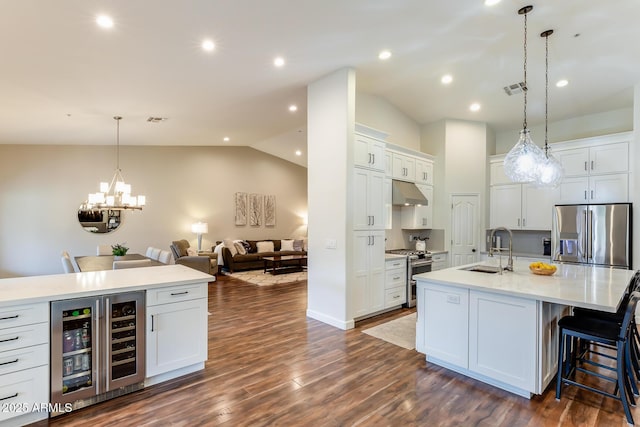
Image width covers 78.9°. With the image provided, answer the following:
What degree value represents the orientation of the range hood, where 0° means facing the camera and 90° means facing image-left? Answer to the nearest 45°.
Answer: approximately 315°

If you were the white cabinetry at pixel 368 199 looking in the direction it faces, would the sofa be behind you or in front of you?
behind

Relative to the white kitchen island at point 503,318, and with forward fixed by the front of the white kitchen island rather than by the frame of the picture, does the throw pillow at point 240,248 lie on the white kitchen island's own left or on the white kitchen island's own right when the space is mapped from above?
on the white kitchen island's own right

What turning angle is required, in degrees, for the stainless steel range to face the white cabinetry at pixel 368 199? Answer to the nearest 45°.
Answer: approximately 90° to its right

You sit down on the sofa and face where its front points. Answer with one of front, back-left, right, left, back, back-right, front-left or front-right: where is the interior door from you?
front-left

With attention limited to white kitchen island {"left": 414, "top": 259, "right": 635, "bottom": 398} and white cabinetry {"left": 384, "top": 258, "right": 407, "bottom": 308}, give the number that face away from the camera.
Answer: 0

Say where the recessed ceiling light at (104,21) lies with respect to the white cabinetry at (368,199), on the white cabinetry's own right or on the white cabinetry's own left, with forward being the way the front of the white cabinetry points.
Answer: on the white cabinetry's own right

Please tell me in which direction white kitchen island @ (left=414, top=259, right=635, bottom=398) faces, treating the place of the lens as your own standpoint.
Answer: facing the viewer and to the left of the viewer

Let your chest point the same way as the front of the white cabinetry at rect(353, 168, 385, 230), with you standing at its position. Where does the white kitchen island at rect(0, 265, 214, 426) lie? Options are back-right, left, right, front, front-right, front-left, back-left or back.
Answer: right

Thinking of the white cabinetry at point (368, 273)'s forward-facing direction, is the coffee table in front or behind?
behind
